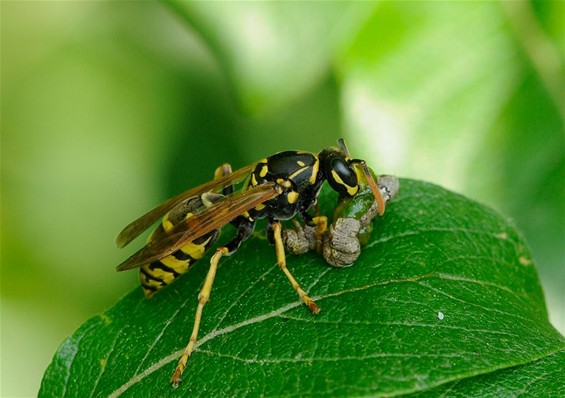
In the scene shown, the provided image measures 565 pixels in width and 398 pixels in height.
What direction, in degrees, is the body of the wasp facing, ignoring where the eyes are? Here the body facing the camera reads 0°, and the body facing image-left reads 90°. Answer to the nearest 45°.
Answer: approximately 270°
